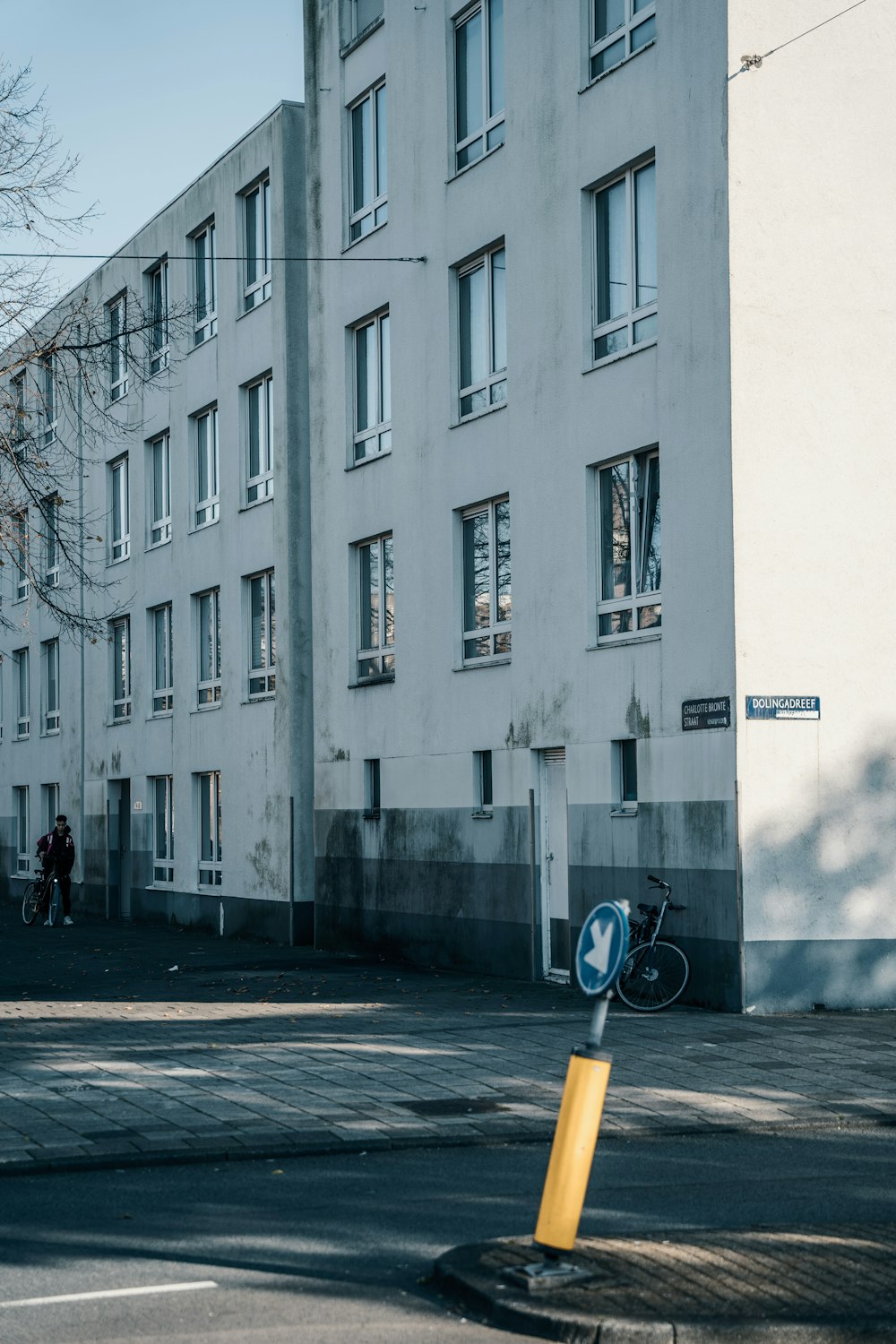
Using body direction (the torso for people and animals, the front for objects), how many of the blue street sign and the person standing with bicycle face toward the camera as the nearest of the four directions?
2

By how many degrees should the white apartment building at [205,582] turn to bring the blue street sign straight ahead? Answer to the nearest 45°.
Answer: approximately 45° to its left

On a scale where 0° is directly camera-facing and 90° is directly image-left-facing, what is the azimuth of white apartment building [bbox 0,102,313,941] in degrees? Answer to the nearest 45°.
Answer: approximately 45°

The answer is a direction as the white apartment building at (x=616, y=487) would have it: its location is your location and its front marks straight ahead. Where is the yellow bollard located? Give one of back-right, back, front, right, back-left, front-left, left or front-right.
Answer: front-left

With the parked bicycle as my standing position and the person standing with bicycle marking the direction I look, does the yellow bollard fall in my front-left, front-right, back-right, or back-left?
back-left

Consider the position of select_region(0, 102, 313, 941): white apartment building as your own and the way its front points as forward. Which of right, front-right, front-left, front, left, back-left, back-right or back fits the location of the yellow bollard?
front-left

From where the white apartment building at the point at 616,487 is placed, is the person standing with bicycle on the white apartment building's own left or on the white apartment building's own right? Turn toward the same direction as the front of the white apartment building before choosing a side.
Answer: on the white apartment building's own right

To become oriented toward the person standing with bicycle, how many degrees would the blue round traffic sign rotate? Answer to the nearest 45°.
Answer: approximately 135° to its right

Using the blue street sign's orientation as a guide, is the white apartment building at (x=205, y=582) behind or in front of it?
behind

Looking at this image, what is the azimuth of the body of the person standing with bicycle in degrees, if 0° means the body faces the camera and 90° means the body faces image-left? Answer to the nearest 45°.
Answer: approximately 0°

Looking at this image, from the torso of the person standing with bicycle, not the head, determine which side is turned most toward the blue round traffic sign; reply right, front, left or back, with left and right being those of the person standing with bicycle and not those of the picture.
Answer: front

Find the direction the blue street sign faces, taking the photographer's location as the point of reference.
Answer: facing the viewer

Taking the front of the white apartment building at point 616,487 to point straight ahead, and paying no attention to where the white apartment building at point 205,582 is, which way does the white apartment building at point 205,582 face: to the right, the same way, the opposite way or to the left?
the same way

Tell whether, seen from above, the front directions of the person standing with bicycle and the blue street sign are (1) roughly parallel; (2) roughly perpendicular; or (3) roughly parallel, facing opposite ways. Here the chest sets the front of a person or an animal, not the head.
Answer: roughly parallel
